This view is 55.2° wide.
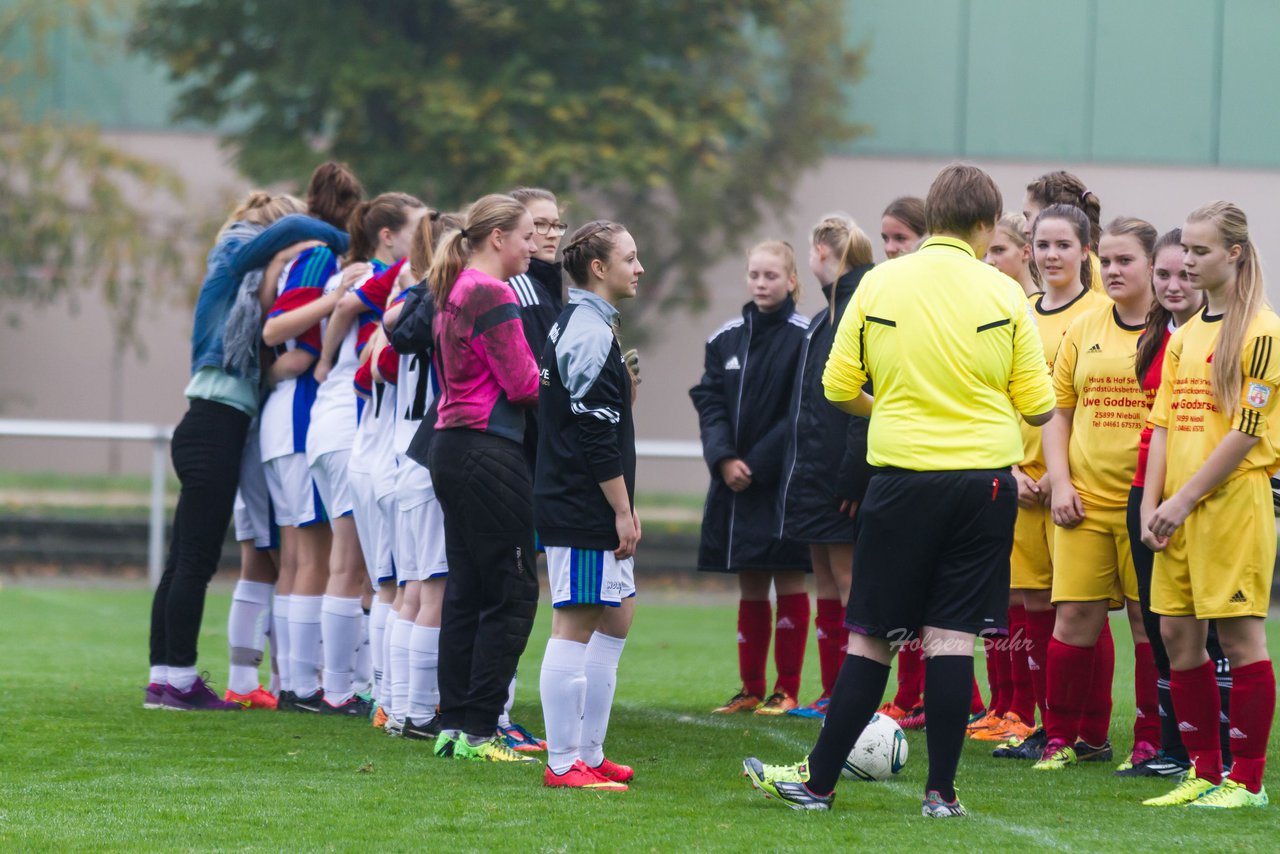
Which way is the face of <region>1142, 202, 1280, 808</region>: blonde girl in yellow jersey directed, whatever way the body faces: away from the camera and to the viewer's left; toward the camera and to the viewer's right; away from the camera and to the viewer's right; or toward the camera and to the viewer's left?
toward the camera and to the viewer's left

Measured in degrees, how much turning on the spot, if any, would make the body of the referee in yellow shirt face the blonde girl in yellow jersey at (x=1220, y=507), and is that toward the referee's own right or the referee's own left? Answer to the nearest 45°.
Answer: approximately 45° to the referee's own right

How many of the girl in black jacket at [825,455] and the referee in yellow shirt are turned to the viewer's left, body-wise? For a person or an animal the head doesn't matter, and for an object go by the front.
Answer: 1

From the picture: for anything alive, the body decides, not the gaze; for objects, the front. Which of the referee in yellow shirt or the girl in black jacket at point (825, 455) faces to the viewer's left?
the girl in black jacket

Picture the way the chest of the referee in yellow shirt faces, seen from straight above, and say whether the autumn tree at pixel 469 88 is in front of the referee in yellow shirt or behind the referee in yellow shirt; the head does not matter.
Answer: in front

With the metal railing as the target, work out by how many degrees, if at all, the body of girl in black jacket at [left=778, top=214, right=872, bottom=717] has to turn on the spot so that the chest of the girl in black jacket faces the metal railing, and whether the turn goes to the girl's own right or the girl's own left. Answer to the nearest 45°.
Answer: approximately 45° to the girl's own right

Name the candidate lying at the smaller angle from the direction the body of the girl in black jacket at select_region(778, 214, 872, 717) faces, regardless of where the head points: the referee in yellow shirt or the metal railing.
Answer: the metal railing

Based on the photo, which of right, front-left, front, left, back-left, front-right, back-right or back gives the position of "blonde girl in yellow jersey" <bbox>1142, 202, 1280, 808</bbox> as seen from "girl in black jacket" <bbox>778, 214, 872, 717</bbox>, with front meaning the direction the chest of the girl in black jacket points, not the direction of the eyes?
back-left

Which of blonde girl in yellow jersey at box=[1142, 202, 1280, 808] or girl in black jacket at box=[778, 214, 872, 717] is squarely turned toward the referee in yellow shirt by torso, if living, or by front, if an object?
the blonde girl in yellow jersey

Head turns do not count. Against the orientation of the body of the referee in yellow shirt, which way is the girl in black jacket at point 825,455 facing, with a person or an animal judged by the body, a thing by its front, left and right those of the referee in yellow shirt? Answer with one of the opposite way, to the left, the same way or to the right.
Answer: to the left

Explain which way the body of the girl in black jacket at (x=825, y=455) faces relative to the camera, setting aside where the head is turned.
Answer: to the viewer's left

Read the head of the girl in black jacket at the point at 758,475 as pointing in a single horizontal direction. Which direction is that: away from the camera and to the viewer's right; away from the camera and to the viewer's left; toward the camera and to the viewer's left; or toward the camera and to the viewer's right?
toward the camera and to the viewer's left

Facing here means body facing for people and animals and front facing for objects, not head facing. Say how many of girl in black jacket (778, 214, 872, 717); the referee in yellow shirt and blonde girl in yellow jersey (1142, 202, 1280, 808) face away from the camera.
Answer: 1

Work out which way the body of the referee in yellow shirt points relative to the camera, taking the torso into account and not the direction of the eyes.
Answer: away from the camera

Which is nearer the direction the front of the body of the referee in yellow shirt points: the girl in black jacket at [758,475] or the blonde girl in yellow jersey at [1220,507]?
the girl in black jacket

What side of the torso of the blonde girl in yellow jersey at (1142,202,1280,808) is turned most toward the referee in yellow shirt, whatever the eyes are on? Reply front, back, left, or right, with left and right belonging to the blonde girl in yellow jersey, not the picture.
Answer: front
